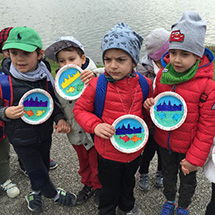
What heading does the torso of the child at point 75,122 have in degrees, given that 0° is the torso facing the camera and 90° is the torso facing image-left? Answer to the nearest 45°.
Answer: approximately 45°

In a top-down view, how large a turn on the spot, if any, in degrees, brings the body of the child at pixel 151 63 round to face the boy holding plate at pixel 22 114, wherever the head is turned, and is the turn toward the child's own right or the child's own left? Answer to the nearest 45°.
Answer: approximately 90° to the child's own right

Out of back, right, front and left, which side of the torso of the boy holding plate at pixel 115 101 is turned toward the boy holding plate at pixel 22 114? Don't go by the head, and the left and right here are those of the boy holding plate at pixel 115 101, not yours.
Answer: right

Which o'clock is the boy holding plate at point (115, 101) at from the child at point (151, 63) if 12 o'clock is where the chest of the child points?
The boy holding plate is roughly at 2 o'clock from the child.

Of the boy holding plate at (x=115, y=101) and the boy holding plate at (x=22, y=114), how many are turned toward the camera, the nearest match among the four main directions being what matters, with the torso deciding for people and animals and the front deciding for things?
2

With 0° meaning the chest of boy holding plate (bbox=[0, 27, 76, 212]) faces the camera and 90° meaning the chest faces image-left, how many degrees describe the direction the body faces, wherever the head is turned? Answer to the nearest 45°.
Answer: approximately 0°

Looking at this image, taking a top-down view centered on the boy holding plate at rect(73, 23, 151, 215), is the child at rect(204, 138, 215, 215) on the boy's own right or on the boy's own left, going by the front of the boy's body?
on the boy's own left
